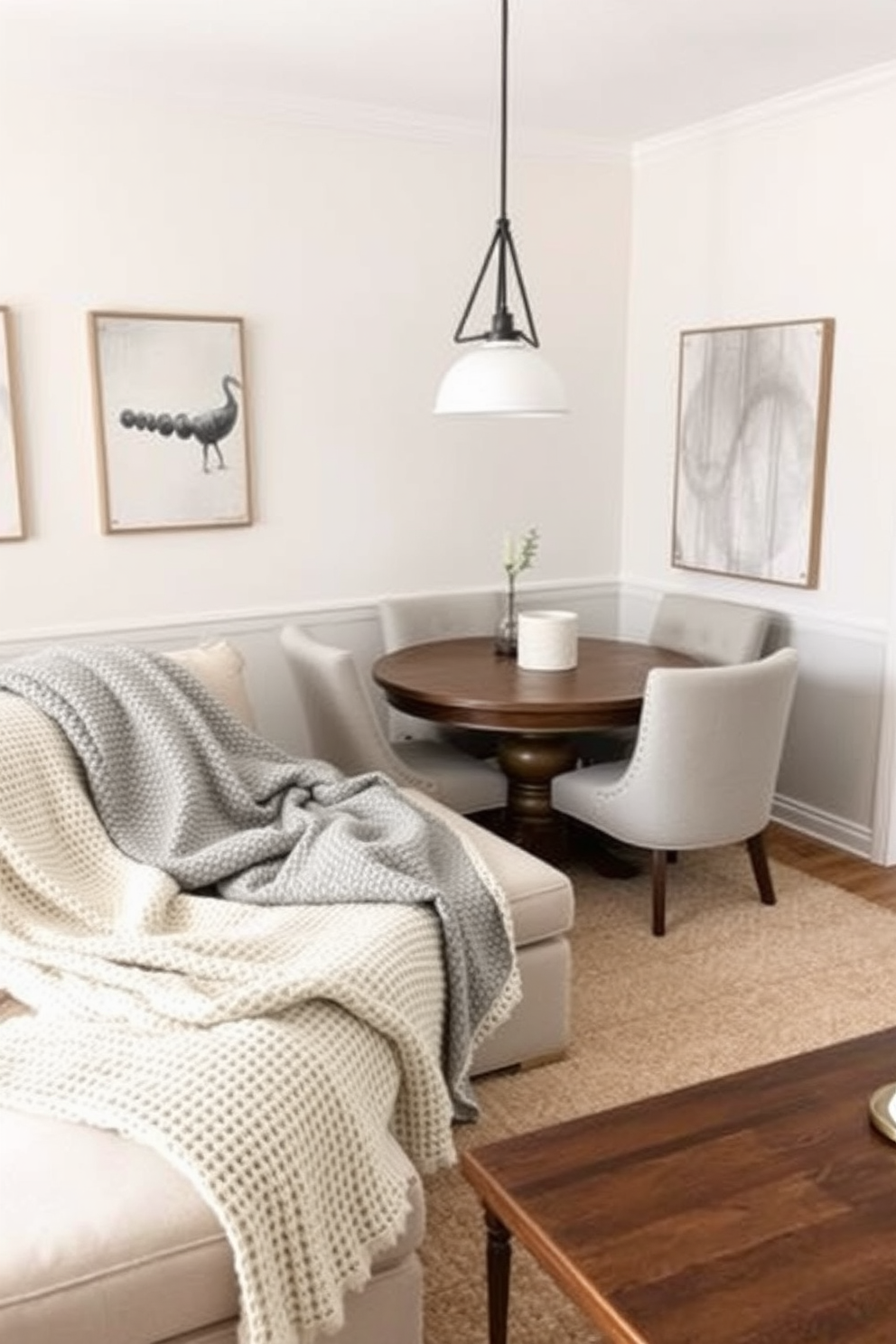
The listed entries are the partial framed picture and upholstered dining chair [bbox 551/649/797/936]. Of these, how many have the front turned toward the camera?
1

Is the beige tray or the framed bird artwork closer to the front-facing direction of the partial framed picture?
the beige tray

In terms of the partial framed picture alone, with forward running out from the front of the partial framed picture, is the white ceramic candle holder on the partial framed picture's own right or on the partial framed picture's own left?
on the partial framed picture's own left

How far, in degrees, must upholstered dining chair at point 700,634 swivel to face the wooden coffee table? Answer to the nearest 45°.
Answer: approximately 45° to its left

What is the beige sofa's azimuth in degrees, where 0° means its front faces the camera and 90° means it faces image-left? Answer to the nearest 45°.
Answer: approximately 315°

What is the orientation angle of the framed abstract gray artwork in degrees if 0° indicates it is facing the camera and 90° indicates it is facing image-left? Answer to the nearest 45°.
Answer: approximately 45°

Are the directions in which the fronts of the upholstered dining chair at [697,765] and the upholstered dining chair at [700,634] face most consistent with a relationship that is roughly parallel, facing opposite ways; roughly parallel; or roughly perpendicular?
roughly perpendicular

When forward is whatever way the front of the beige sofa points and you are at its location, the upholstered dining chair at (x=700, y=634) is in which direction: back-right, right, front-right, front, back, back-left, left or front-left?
left

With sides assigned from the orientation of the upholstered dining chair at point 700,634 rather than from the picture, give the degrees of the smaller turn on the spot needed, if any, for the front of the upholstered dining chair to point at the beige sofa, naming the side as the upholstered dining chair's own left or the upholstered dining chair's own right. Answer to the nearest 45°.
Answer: approximately 45° to the upholstered dining chair's own left

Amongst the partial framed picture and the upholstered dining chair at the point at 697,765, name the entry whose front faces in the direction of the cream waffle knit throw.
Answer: the partial framed picture

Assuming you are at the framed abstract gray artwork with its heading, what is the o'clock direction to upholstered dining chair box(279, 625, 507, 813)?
The upholstered dining chair is roughly at 12 o'clock from the framed abstract gray artwork.

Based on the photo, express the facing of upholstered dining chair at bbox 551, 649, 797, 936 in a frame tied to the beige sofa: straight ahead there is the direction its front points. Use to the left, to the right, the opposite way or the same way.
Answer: the opposite way

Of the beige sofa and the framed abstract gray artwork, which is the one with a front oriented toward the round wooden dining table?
the framed abstract gray artwork

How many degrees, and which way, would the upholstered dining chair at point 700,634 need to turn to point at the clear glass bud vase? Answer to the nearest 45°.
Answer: approximately 45° to its right

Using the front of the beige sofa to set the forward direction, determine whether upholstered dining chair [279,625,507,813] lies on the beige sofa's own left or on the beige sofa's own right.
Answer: on the beige sofa's own left

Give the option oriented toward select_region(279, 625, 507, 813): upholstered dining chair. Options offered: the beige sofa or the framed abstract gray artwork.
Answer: the framed abstract gray artwork
